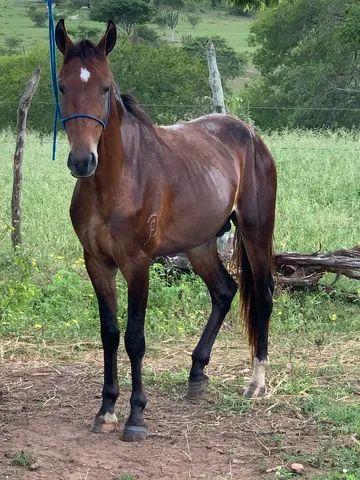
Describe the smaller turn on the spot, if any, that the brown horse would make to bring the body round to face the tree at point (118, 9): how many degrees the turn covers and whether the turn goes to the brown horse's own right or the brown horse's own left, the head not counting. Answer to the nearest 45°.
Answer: approximately 135° to the brown horse's own right

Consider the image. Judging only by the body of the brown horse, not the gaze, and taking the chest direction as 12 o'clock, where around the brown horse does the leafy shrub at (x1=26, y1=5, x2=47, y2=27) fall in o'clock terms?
The leafy shrub is roughly at 4 o'clock from the brown horse.

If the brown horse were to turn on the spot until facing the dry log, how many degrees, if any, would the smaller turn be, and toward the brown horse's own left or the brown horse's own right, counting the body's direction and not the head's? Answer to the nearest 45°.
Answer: approximately 180°

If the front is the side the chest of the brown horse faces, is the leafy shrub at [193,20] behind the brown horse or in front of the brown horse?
behind

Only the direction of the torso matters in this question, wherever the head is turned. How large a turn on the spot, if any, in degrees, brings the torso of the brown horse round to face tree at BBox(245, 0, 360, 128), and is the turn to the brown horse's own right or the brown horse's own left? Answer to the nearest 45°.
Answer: approximately 135° to the brown horse's own right

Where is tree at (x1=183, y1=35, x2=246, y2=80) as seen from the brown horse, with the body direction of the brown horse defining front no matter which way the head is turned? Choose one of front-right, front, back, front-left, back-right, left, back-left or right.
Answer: back-right

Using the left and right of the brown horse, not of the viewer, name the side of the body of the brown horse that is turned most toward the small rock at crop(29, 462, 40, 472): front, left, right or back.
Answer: front

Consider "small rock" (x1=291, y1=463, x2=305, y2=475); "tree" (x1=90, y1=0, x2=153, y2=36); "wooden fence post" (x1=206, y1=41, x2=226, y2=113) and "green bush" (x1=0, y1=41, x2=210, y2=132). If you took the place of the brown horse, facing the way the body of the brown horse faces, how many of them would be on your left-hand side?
1

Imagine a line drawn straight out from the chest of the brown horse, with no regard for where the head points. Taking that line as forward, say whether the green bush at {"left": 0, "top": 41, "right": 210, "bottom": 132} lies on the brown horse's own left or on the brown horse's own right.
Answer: on the brown horse's own right

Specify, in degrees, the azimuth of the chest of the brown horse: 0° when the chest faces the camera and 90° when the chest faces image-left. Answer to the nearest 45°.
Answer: approximately 45°

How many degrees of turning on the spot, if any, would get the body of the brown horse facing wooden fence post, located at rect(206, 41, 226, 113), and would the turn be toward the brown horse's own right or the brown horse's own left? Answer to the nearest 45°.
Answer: approximately 135° to the brown horse's own right

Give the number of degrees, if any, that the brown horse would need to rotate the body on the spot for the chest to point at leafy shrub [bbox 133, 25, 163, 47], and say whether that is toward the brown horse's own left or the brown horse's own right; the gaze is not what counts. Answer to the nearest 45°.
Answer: approximately 135° to the brown horse's own right

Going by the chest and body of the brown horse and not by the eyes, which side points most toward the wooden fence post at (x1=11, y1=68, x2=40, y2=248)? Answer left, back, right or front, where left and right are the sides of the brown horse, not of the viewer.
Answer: right

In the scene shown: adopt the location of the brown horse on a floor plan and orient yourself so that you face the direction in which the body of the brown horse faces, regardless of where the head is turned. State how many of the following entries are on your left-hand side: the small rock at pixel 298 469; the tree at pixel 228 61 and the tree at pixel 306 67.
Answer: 1
